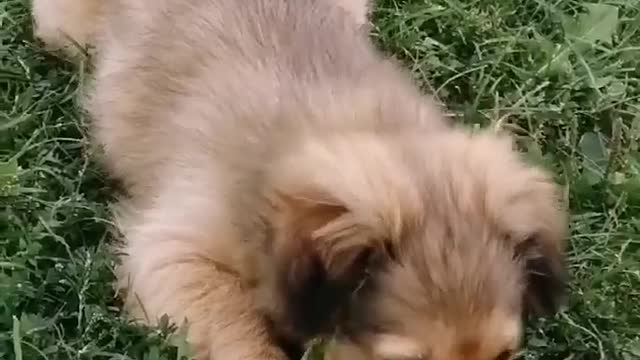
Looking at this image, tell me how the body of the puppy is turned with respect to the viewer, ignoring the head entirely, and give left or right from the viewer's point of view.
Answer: facing the viewer and to the right of the viewer
